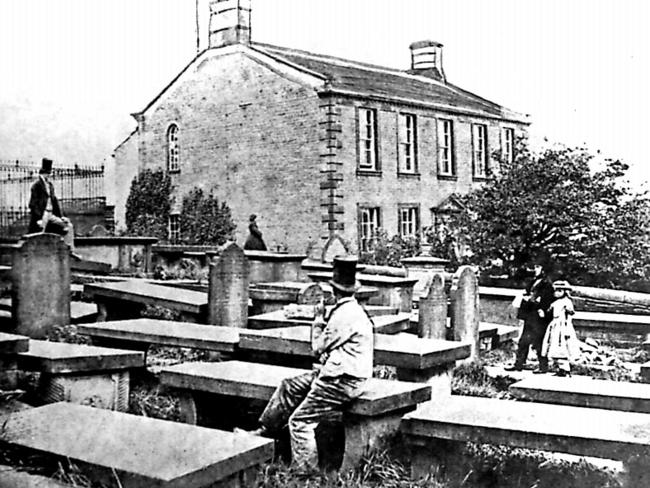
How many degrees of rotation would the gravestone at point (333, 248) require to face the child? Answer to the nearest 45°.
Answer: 0° — it already faces them

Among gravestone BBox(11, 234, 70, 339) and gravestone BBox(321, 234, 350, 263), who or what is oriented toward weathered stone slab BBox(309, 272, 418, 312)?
gravestone BBox(321, 234, 350, 263)

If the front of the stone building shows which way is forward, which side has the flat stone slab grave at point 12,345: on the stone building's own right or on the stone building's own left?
on the stone building's own right

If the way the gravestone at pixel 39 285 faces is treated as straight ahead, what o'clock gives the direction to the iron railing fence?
The iron railing fence is roughly at 6 o'clock from the gravestone.

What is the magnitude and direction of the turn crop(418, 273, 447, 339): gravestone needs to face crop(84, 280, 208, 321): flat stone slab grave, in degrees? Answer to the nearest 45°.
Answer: approximately 90° to its right

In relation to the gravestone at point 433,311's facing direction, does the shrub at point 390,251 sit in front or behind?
behind

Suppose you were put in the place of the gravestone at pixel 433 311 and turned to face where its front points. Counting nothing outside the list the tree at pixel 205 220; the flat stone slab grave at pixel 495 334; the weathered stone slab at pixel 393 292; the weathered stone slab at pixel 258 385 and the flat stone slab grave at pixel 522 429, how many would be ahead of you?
2

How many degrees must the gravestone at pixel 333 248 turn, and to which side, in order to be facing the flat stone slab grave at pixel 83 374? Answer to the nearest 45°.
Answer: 0° — it already faces it
